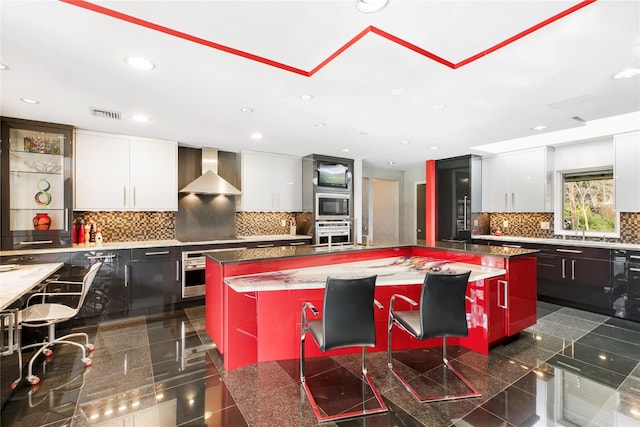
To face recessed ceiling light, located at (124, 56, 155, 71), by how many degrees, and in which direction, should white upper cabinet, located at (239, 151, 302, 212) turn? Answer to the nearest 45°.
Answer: approximately 45° to its right

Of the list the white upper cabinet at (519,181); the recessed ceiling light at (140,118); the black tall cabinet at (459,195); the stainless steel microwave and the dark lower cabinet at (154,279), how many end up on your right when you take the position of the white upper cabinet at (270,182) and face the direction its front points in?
2

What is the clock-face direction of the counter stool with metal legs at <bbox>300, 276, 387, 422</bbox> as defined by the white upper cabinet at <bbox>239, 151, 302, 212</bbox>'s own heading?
The counter stool with metal legs is roughly at 1 o'clock from the white upper cabinet.

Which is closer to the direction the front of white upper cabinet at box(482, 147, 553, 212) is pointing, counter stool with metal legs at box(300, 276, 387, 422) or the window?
the counter stool with metal legs
